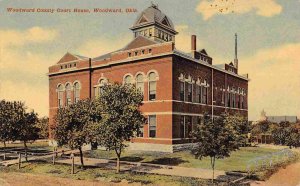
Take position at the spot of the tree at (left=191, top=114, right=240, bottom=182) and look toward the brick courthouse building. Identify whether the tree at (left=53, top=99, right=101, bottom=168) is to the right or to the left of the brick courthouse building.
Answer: left
